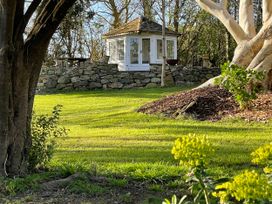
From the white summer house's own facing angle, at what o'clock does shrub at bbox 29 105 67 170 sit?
The shrub is roughly at 12 o'clock from the white summer house.

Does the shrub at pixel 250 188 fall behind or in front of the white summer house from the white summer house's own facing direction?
in front

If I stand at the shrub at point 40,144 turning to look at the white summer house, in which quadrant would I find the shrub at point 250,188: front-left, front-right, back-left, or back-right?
back-right

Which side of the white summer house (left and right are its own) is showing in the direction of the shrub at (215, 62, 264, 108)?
front

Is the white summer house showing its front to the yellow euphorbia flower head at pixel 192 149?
yes

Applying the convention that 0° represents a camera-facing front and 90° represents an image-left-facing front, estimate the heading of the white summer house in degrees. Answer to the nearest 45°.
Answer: approximately 0°

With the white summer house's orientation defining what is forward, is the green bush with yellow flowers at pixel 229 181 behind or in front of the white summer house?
in front
